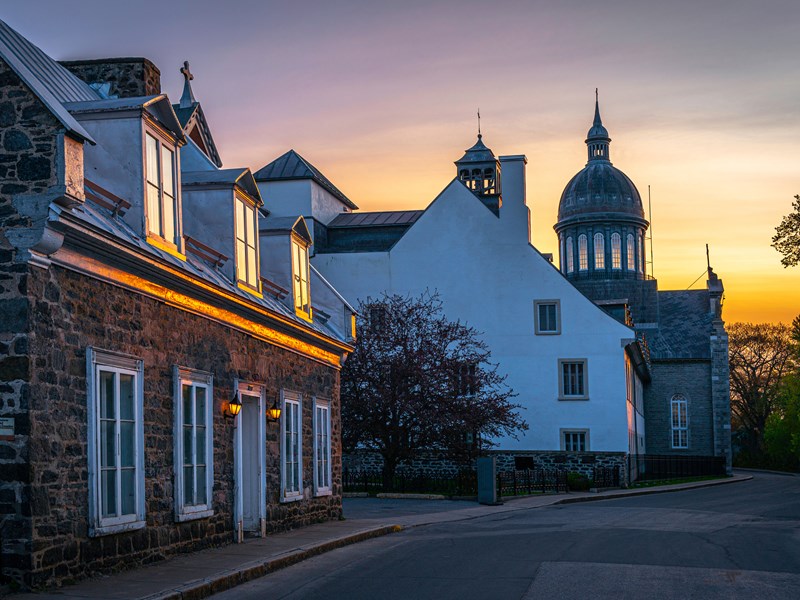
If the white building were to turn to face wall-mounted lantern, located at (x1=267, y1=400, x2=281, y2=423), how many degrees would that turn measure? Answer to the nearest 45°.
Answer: approximately 90° to its right

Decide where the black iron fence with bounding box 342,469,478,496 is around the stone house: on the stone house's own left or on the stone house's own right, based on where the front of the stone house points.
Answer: on the stone house's own left

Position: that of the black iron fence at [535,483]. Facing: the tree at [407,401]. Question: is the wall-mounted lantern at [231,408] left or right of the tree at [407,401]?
left

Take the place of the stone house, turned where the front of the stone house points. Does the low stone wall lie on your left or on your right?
on your left

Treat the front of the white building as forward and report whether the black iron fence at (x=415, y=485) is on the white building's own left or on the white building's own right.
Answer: on the white building's own right

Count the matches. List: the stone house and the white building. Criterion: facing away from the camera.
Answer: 0

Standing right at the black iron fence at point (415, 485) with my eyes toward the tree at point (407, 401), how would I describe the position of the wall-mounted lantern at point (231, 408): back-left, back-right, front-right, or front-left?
back-left

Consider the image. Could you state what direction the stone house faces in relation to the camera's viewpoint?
facing the viewer and to the right of the viewer
